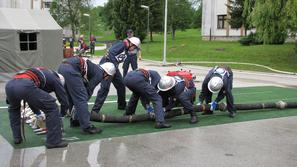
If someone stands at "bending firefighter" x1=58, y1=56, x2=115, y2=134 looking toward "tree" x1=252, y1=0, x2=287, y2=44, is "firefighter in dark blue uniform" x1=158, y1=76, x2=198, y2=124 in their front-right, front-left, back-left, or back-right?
front-right

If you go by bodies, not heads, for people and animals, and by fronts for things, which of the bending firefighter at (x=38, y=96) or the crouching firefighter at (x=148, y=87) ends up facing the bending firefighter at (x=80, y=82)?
the bending firefighter at (x=38, y=96)

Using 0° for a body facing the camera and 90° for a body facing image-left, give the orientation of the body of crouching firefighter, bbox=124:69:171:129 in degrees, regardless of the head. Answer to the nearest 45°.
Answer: approximately 225°

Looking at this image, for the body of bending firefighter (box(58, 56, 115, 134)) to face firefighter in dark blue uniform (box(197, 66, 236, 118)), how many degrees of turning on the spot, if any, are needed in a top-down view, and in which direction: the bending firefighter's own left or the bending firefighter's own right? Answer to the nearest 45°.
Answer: approximately 45° to the bending firefighter's own left

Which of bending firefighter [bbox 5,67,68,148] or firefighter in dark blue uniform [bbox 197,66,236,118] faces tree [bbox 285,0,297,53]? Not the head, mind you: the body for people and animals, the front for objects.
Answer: the bending firefighter

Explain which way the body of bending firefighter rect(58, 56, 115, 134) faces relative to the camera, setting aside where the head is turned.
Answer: to the viewer's right

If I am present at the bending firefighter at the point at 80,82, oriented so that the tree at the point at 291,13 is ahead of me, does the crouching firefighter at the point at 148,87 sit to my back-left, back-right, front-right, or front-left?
front-right

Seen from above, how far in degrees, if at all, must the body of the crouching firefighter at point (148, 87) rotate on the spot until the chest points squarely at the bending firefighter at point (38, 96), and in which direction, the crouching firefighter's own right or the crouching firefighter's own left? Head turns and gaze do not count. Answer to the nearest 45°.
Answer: approximately 180°

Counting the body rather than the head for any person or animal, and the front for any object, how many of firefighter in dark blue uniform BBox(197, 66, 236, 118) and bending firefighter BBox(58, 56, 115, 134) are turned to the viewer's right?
1

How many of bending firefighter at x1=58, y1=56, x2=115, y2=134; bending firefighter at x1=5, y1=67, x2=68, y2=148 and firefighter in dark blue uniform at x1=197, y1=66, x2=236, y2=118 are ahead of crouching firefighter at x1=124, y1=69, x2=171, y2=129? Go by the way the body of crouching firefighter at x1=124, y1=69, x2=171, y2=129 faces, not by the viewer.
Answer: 1

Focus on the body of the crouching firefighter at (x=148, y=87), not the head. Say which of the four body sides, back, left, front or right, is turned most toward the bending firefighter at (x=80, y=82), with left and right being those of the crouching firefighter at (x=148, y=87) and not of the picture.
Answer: back

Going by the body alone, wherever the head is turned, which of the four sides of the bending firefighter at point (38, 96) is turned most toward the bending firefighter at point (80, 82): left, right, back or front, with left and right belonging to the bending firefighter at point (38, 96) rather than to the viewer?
front

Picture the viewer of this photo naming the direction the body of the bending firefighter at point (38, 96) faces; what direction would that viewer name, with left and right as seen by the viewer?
facing away from the viewer and to the right of the viewer

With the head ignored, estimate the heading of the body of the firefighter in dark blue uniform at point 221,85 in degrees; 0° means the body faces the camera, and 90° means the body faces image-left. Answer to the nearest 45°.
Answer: approximately 45°

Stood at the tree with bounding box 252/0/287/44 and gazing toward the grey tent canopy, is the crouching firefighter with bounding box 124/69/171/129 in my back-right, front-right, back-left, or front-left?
front-left

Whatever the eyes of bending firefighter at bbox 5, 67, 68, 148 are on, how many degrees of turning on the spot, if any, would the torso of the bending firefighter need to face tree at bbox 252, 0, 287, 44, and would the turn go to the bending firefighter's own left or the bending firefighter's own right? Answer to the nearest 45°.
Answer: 0° — they already face it
